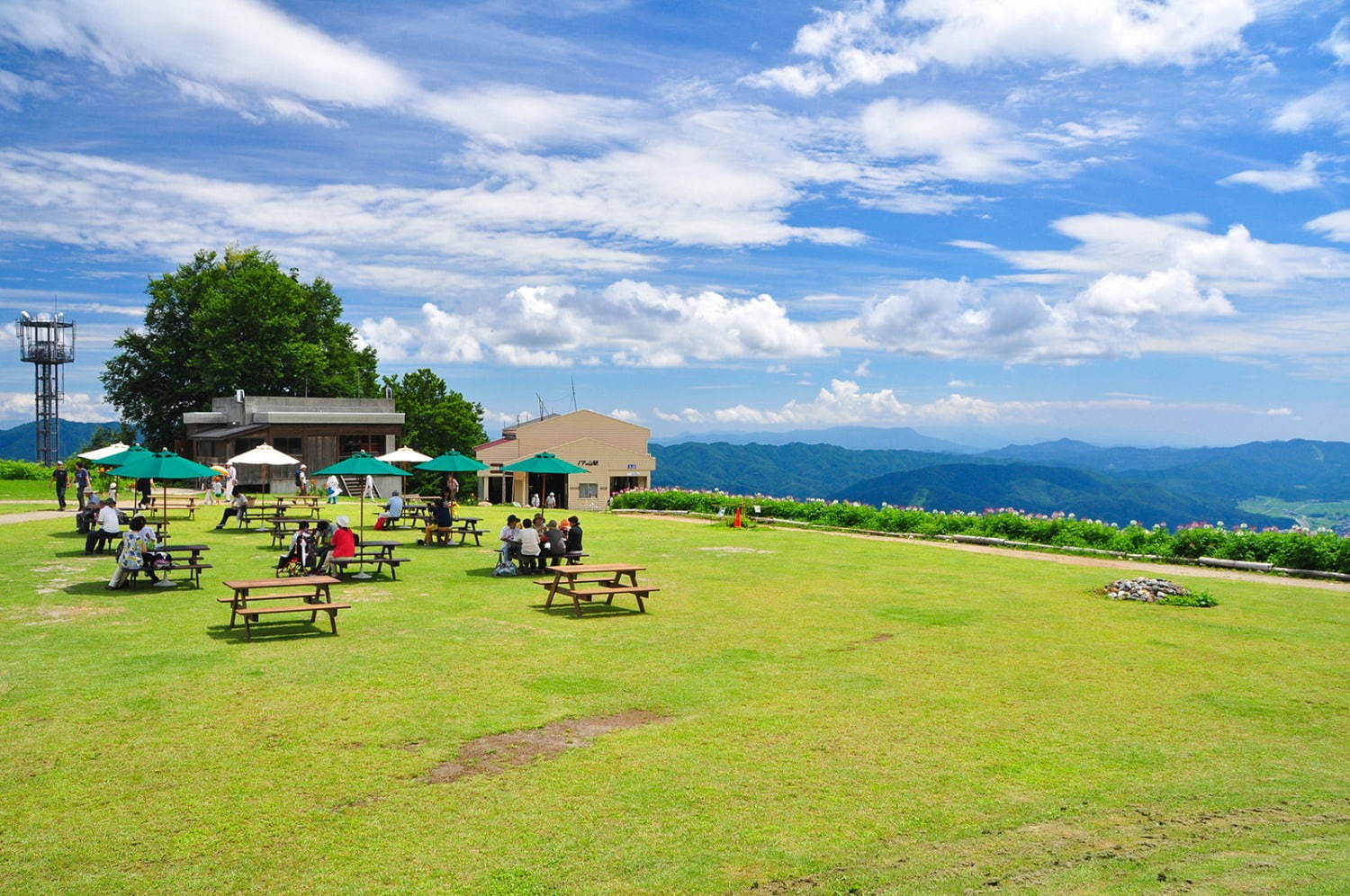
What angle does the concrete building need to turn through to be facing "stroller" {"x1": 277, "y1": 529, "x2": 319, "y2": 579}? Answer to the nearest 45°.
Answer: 0° — it already faces it

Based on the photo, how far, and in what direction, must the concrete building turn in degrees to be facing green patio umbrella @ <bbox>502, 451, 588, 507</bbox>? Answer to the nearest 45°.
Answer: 0° — it already faces it

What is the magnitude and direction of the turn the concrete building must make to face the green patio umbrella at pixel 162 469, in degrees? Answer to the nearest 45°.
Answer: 0° — it already faces it

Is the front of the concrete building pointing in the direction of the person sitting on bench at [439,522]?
yes

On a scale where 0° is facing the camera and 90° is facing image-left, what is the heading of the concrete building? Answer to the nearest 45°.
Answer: approximately 0°

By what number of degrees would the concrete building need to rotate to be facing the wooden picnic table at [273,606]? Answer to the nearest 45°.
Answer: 0° — it already faces it

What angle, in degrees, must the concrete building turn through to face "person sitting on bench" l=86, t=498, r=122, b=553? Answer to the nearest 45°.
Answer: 0° — it already faces them
